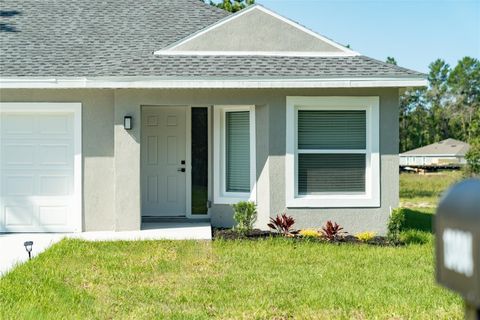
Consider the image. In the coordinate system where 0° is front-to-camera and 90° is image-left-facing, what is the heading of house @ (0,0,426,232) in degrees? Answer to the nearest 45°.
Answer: approximately 0°

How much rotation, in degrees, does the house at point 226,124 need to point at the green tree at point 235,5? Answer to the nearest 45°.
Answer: approximately 180°

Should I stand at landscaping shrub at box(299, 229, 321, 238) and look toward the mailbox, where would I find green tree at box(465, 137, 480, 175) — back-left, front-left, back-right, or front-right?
back-left

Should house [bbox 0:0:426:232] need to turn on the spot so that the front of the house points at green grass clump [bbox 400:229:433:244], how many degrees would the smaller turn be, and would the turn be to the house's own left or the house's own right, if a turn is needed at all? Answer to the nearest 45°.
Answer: approximately 90° to the house's own left

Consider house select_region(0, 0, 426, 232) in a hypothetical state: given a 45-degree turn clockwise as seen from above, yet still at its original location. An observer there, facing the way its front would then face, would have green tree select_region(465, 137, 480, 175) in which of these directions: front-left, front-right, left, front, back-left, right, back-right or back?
back

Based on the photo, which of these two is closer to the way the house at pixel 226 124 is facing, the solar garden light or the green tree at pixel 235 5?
the solar garden light
